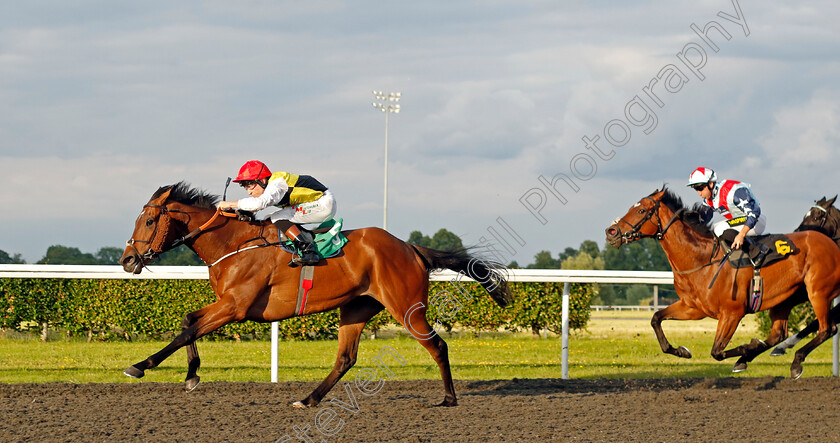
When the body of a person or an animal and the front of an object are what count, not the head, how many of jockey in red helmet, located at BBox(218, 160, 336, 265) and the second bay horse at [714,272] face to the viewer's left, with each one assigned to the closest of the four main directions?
2

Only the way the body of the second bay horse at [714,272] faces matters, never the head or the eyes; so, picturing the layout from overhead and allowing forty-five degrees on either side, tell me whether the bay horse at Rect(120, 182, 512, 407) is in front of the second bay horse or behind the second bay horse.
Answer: in front

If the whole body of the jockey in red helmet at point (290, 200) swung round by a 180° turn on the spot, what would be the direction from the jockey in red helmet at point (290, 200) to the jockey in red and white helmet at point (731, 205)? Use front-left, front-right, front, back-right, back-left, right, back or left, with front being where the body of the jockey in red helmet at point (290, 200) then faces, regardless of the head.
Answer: front

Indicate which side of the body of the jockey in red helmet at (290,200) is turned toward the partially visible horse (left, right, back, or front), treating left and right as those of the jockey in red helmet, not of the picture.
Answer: back

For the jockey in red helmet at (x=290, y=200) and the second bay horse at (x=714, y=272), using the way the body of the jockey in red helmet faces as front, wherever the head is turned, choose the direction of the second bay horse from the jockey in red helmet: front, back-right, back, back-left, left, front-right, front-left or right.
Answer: back

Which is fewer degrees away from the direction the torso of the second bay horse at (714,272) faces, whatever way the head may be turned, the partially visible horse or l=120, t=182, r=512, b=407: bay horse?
the bay horse

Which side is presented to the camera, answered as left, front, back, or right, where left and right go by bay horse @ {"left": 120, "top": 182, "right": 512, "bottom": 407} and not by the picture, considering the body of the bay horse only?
left

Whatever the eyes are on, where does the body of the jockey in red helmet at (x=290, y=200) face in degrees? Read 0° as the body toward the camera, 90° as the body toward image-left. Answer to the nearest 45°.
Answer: approximately 90°

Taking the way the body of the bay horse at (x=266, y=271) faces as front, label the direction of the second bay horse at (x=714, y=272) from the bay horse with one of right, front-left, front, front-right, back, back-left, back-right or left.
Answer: back

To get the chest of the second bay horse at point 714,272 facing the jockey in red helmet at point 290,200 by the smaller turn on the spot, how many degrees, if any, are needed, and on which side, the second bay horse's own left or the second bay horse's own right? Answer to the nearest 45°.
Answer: approximately 45° to the second bay horse's own left

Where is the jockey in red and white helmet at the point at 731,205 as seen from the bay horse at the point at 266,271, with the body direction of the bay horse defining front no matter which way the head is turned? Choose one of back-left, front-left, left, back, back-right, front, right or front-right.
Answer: back

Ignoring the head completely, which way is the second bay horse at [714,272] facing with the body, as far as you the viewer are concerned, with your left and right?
facing to the left of the viewer
